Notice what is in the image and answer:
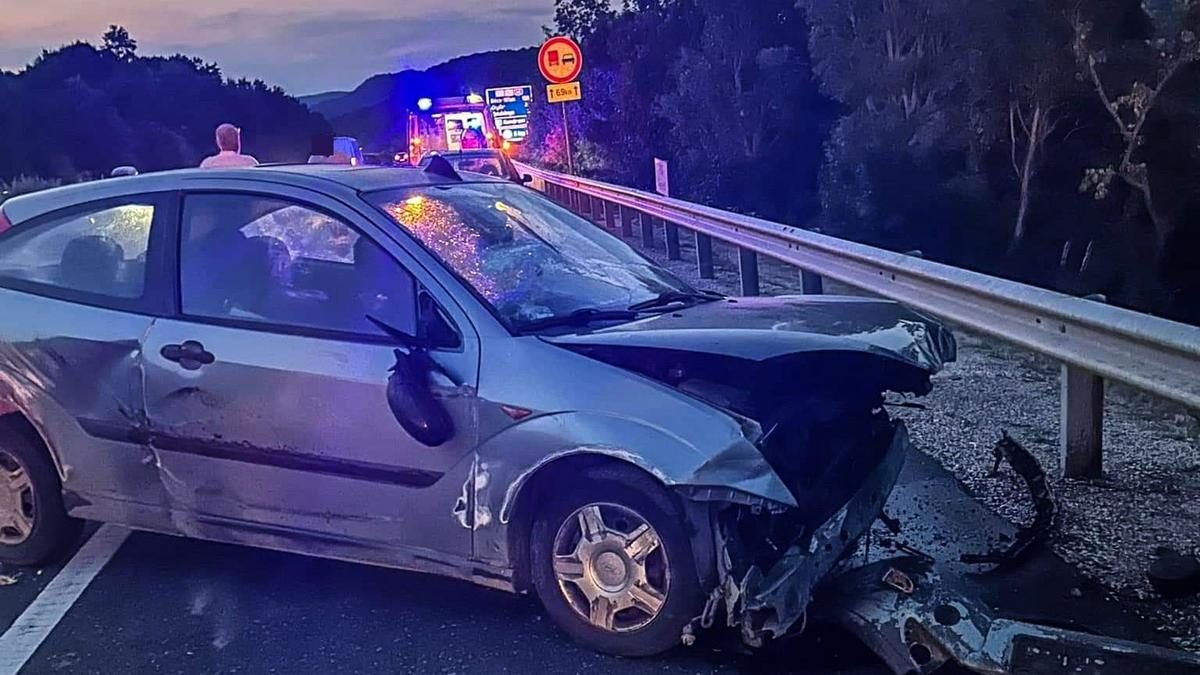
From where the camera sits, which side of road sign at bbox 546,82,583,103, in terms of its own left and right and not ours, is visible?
front

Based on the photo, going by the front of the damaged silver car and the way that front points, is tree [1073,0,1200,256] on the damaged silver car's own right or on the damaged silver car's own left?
on the damaged silver car's own left

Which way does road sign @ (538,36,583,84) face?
toward the camera

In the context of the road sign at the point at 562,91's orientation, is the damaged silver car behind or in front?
in front

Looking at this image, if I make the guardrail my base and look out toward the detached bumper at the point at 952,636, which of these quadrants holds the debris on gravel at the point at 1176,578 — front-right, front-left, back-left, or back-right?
front-left

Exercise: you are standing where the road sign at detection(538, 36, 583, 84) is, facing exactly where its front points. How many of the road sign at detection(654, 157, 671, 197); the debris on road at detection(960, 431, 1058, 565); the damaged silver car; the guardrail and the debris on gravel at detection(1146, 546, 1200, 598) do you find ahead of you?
5

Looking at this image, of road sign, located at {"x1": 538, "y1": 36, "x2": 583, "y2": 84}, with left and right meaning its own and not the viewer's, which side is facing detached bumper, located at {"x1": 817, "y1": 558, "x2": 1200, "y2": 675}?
front

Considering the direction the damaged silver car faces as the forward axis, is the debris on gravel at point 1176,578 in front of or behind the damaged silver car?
in front

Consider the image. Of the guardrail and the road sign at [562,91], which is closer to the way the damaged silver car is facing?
the guardrail
